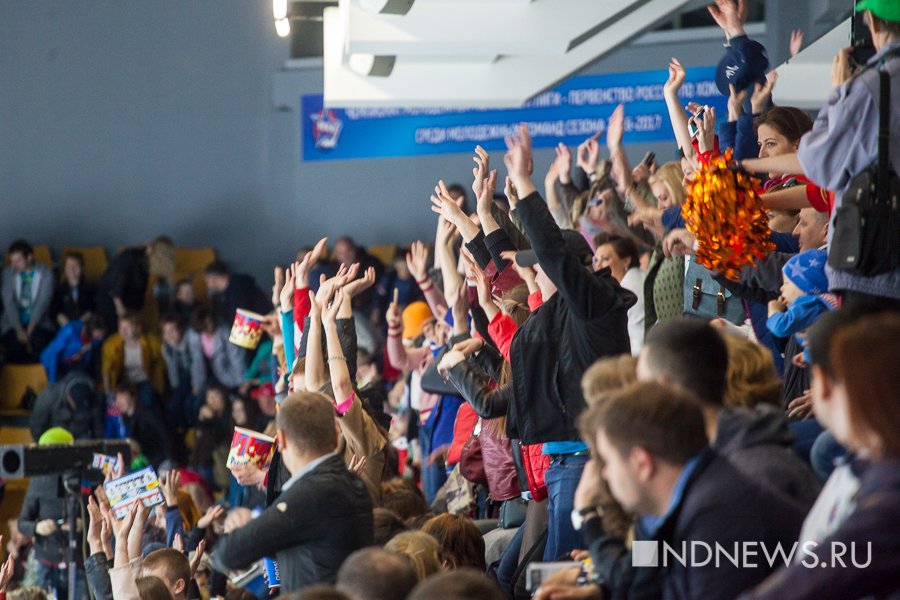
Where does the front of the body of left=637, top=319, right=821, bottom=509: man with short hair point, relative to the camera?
to the viewer's left

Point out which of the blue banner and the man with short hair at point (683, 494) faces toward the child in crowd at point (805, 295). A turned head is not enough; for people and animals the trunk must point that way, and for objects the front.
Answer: the blue banner

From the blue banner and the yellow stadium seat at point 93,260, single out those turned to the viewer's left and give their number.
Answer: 0

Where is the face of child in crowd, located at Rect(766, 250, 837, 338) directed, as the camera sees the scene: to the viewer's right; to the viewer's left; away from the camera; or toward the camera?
to the viewer's left

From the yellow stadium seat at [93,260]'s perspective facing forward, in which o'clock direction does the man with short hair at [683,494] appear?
The man with short hair is roughly at 12 o'clock from the yellow stadium seat.

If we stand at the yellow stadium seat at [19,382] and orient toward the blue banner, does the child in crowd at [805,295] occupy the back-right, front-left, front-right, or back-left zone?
front-right

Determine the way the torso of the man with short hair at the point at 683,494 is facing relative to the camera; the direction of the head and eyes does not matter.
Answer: to the viewer's left

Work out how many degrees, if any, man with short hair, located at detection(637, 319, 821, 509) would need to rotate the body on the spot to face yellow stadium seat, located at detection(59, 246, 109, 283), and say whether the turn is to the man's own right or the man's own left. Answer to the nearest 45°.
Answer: approximately 45° to the man's own right

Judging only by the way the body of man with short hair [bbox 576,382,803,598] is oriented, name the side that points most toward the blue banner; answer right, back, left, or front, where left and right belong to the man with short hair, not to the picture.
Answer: right

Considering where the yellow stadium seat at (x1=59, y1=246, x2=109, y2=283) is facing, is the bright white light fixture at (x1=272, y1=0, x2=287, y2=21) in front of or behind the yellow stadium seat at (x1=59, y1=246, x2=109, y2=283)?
in front

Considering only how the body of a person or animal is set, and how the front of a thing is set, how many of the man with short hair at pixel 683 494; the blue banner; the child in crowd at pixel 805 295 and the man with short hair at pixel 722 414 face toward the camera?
1
